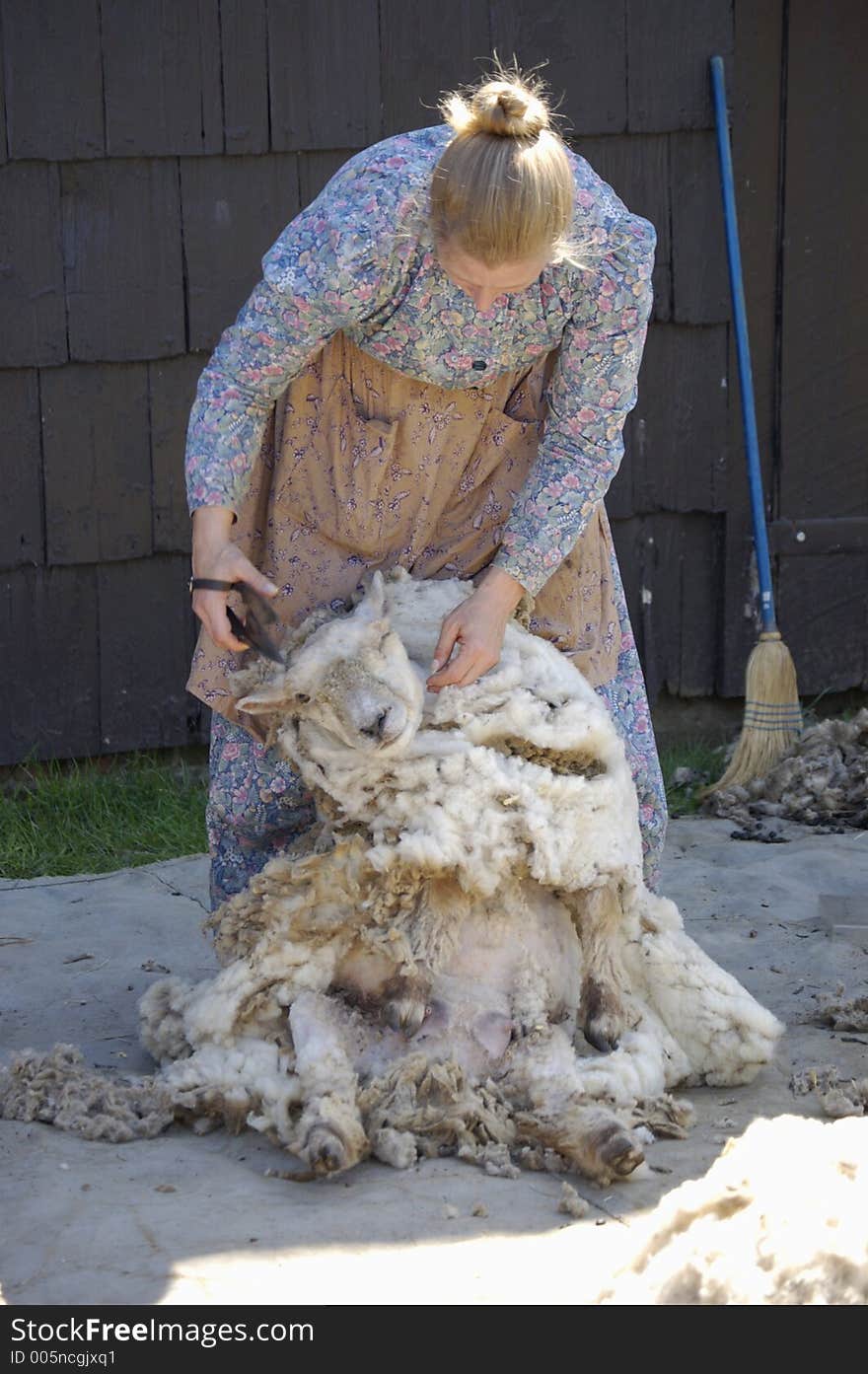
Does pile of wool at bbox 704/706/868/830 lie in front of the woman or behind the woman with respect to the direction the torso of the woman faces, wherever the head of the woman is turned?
behind

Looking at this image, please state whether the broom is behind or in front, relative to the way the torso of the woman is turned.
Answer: behind

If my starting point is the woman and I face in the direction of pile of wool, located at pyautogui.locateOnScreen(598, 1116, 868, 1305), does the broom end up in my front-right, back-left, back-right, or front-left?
back-left

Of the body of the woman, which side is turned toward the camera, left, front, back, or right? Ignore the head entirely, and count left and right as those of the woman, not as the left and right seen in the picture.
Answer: front

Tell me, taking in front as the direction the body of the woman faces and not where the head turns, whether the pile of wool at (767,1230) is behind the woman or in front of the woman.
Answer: in front

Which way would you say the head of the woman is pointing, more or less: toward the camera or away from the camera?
toward the camera
